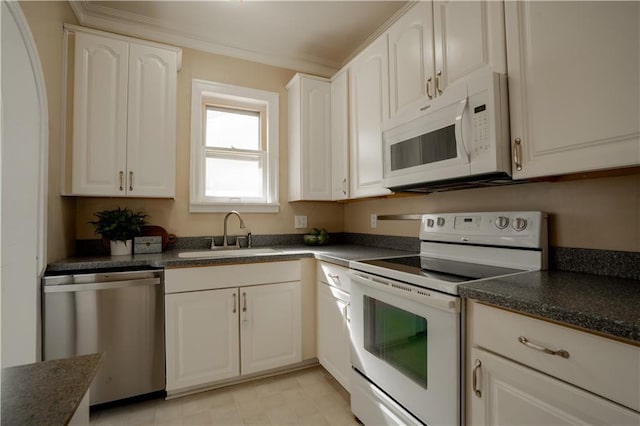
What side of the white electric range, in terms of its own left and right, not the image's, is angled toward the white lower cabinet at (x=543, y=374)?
left

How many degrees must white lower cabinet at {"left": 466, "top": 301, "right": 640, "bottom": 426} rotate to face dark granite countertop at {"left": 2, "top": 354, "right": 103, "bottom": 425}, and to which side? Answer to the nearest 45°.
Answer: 0° — it already faces it

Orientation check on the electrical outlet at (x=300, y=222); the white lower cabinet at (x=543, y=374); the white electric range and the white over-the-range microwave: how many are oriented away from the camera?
0

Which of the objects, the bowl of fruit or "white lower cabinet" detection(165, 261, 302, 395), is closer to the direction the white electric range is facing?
the white lower cabinet

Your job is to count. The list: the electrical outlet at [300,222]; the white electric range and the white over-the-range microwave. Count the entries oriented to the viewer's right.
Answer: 0

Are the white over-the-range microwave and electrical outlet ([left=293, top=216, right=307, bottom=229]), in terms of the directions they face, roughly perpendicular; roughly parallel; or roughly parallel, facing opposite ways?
roughly perpendicular

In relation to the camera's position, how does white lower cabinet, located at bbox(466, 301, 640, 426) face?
facing the viewer and to the left of the viewer

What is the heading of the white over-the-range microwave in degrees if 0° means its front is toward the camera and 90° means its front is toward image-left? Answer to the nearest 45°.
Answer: approximately 45°

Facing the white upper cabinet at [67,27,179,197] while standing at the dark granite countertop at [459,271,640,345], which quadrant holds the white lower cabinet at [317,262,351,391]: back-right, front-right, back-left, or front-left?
front-right

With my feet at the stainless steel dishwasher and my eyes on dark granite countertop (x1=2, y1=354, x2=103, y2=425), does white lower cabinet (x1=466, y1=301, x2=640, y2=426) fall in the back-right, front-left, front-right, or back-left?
front-left

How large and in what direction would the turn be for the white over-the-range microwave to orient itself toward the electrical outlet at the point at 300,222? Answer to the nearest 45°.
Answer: approximately 90° to its right

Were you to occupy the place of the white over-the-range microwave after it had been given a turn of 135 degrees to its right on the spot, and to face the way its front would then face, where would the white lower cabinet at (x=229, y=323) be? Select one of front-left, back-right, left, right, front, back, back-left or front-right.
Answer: left

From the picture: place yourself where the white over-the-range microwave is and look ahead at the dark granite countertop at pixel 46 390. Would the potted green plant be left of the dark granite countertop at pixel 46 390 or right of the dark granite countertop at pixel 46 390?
right

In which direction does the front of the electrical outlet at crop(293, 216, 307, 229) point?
toward the camera

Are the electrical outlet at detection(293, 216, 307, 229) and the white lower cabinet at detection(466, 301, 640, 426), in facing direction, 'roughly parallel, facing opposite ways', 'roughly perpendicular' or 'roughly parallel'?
roughly perpendicular
